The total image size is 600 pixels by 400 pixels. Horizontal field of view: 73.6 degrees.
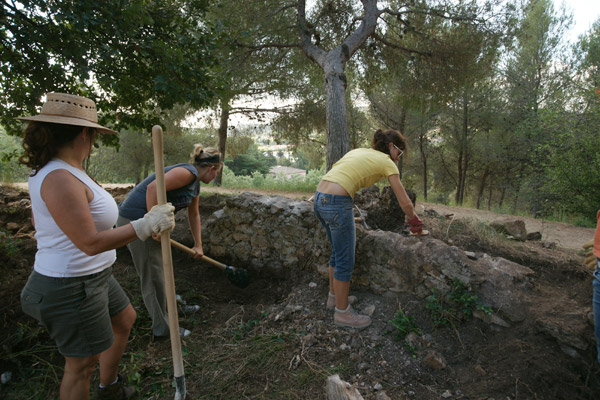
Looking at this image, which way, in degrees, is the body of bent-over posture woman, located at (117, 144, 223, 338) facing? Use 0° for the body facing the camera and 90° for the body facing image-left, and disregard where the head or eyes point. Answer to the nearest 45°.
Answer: approximately 270°

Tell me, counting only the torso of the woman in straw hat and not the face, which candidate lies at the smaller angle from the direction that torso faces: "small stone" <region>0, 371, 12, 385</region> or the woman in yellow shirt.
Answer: the woman in yellow shirt

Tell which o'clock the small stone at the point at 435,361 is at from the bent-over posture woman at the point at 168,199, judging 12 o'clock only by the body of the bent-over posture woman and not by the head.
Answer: The small stone is roughly at 1 o'clock from the bent-over posture woman.

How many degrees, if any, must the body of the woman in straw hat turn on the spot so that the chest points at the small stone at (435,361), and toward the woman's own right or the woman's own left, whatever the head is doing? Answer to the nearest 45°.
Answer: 0° — they already face it

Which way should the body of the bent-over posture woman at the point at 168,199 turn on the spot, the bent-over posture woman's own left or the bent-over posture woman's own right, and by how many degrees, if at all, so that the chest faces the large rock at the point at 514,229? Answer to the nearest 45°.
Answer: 0° — they already face it

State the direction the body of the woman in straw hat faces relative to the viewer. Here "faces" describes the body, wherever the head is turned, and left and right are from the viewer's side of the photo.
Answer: facing to the right of the viewer

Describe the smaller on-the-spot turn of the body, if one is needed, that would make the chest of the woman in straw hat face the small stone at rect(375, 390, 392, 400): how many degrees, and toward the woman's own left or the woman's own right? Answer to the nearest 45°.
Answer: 0° — they already face it
